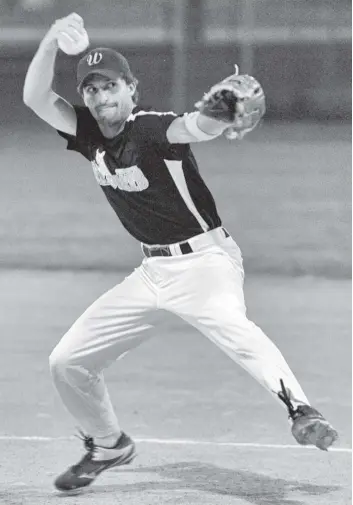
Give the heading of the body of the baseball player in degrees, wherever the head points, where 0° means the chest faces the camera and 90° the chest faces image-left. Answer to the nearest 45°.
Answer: approximately 45°
